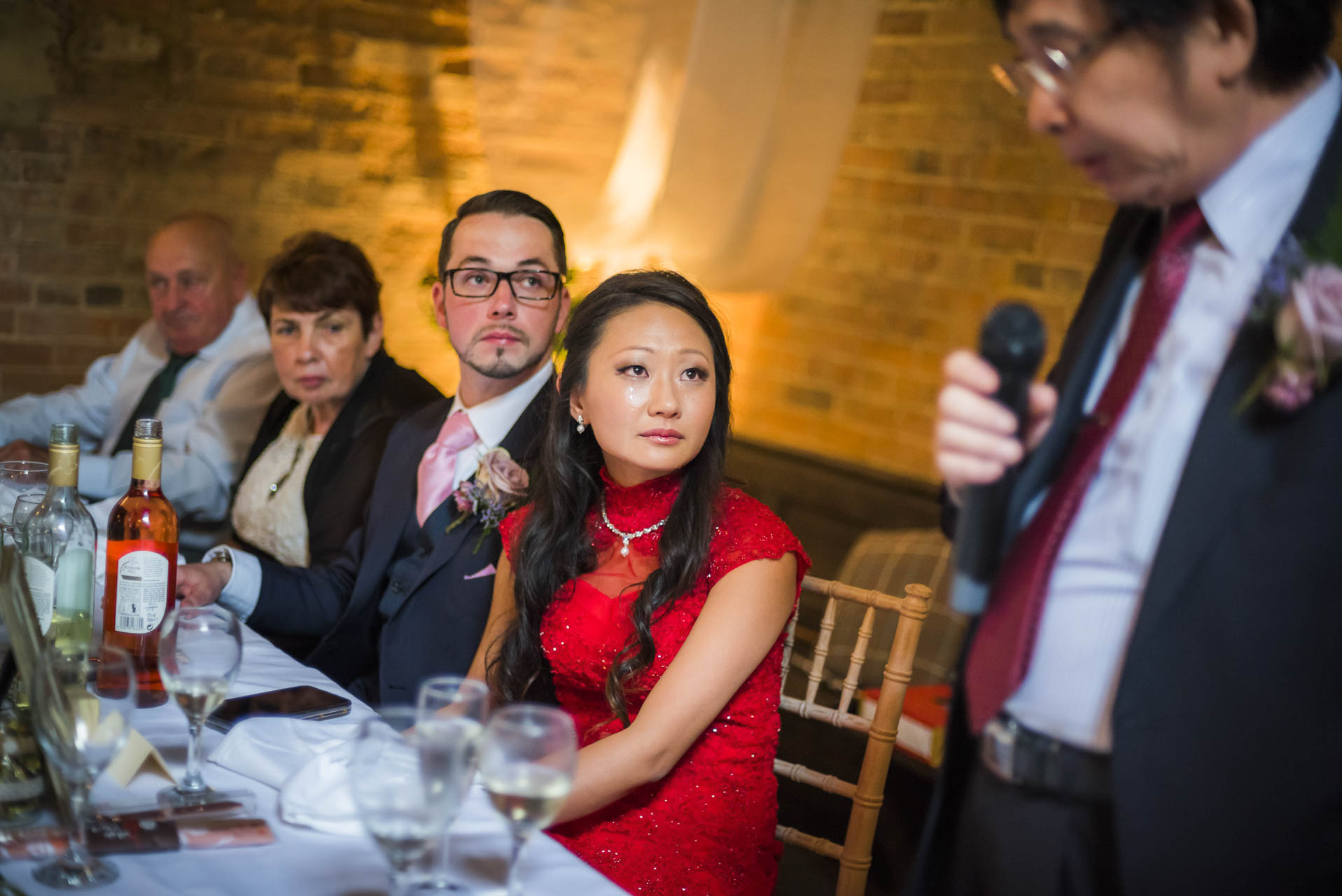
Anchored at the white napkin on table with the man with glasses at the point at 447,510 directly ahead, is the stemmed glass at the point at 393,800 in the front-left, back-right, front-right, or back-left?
back-right

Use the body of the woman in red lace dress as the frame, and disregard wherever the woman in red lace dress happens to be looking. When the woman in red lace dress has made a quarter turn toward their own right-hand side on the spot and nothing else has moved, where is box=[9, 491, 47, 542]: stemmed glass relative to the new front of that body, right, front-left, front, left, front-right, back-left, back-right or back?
front-left

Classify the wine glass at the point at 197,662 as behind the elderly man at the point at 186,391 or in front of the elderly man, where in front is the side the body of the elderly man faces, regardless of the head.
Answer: in front

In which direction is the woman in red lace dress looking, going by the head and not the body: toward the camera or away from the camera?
toward the camera

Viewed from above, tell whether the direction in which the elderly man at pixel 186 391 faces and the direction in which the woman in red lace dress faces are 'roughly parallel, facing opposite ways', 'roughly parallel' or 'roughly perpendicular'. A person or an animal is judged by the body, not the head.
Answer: roughly parallel

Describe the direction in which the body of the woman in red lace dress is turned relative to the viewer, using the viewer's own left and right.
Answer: facing the viewer and to the left of the viewer

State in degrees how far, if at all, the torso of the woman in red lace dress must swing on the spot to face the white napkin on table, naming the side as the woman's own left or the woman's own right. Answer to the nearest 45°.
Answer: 0° — they already face it

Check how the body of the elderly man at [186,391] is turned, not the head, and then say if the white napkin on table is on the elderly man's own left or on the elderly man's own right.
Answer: on the elderly man's own left

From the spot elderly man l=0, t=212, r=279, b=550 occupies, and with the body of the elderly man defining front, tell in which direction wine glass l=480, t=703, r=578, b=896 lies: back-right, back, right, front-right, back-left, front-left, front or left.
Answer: front-left

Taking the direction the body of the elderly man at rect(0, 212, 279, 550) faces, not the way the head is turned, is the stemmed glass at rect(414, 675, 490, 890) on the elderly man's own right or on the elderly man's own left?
on the elderly man's own left

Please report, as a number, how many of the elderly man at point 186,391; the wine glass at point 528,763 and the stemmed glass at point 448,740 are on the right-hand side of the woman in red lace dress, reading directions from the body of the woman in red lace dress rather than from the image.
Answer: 1
